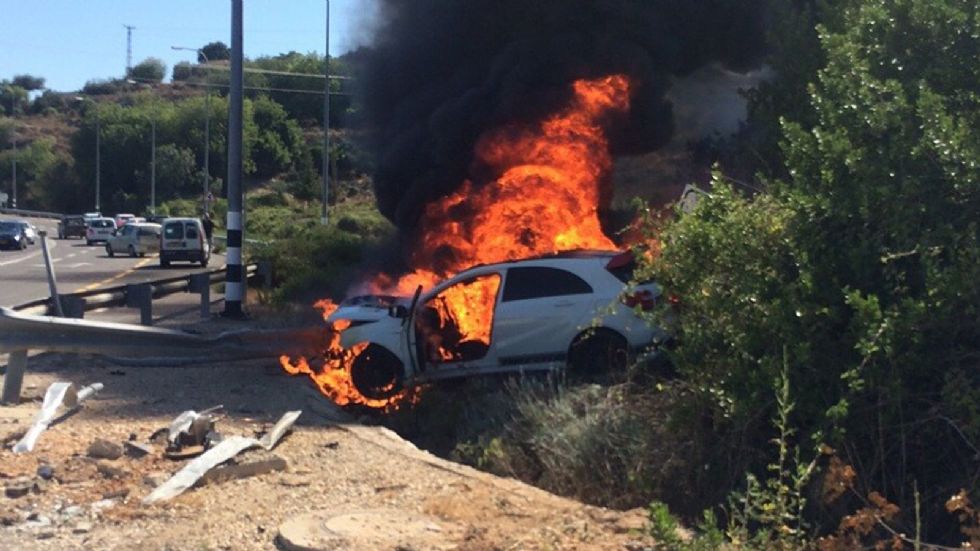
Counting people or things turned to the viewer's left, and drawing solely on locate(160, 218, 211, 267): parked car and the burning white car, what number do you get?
1

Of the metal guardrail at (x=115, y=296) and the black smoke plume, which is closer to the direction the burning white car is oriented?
the metal guardrail

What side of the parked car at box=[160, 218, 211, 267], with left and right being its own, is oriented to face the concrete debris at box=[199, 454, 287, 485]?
back

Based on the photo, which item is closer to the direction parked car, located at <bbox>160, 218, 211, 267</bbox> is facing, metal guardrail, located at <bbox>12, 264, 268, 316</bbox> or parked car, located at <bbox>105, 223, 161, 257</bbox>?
the parked car

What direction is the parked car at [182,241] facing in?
away from the camera

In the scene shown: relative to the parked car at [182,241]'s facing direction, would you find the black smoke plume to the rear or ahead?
to the rear

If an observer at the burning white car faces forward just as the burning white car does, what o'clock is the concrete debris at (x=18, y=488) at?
The concrete debris is roughly at 10 o'clock from the burning white car.

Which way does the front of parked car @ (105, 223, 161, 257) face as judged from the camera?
facing away from the viewer and to the left of the viewer

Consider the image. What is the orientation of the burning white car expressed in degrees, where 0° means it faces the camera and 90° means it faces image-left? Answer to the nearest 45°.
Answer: approximately 90°

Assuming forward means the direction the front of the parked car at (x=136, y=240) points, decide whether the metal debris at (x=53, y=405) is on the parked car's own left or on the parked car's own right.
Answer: on the parked car's own left

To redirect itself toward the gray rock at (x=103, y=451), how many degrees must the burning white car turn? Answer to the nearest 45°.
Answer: approximately 45° to its left

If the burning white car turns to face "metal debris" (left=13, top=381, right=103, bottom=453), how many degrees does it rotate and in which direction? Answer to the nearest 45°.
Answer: approximately 45° to its left

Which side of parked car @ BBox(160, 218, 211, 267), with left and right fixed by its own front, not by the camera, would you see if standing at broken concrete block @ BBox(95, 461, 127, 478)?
back

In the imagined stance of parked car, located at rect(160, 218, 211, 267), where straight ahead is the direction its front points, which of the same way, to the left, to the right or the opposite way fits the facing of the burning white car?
to the left

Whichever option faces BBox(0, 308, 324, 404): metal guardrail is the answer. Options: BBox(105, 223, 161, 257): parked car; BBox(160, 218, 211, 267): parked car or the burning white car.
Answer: the burning white car
